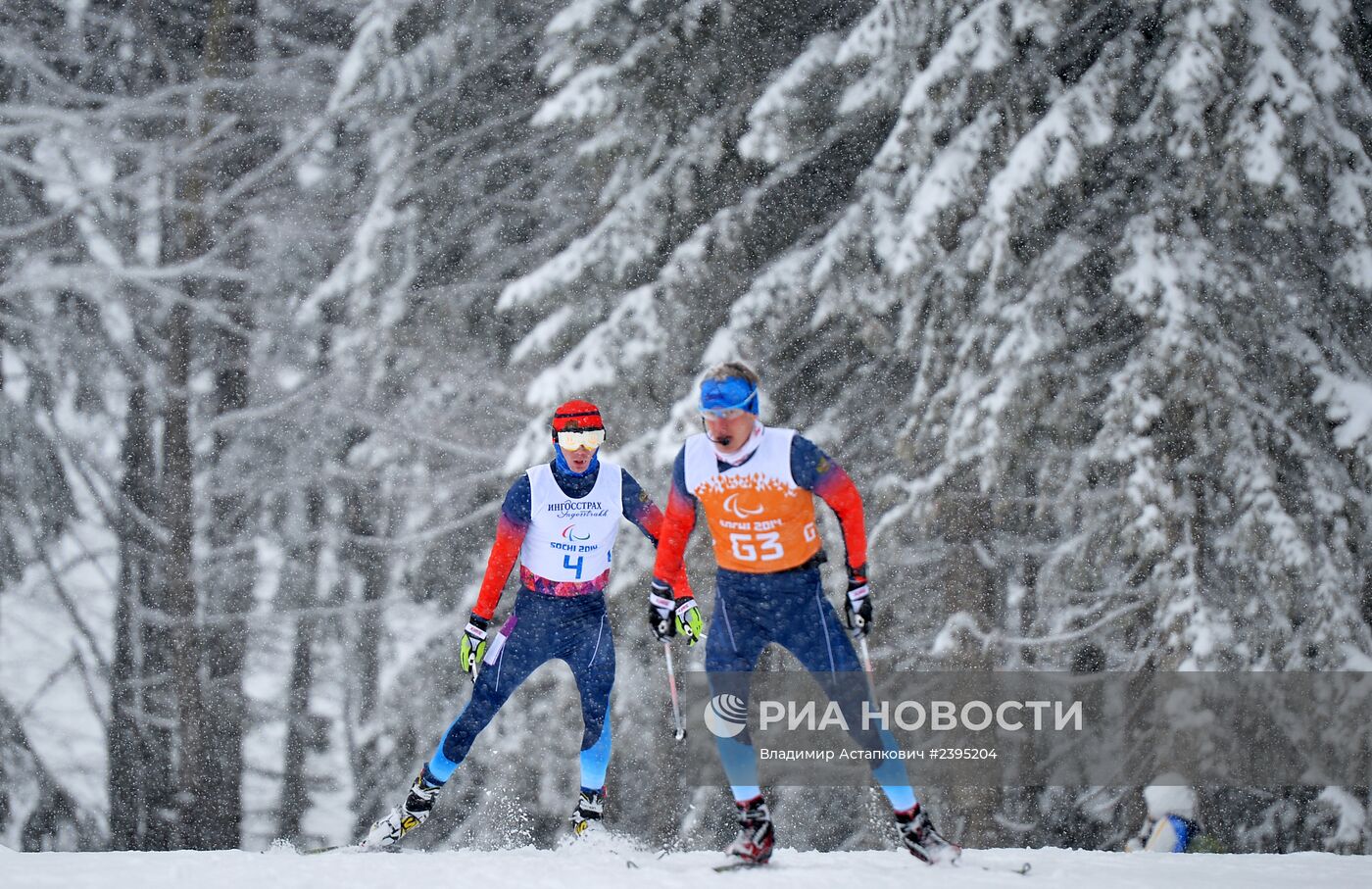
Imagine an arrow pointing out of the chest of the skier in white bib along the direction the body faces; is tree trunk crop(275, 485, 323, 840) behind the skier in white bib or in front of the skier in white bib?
behind

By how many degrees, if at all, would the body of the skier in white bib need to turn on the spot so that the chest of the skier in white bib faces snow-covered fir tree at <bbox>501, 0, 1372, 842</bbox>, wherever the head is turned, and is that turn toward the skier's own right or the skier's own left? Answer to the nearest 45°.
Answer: approximately 135° to the skier's own left

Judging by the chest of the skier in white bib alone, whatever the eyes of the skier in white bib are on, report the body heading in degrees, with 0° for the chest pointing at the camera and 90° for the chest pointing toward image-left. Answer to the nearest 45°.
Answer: approximately 0°

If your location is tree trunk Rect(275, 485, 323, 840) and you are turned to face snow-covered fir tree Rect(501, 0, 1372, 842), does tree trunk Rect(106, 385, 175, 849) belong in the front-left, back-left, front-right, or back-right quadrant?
back-right
